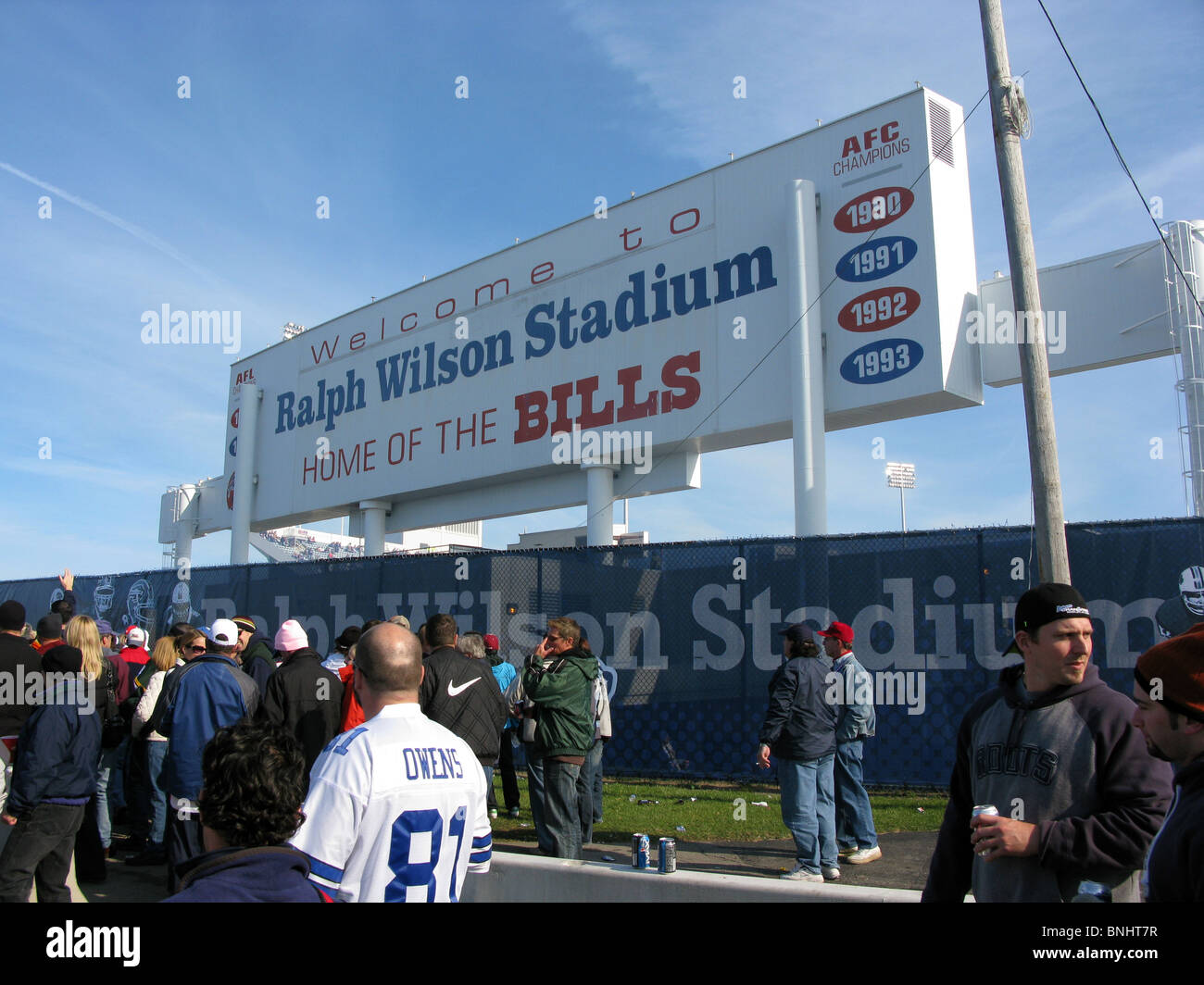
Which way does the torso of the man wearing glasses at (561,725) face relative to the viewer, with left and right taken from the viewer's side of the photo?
facing to the left of the viewer

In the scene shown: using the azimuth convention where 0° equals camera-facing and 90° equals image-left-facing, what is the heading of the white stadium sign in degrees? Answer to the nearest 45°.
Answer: approximately 45°

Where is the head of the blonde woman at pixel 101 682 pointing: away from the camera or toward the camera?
away from the camera

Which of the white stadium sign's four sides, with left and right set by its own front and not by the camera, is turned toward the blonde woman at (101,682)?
front

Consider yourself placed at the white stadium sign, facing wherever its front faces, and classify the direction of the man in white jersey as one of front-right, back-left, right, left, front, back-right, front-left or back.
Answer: front-left

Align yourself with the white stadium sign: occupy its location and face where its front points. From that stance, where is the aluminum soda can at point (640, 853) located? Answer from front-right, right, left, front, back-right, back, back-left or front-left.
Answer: front-left

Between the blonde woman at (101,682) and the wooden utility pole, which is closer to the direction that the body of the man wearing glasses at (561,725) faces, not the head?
the blonde woman

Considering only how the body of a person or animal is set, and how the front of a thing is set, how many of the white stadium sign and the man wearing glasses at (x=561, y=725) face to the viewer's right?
0

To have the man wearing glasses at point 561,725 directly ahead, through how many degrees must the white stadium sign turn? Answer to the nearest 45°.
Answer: approximately 45° to its left

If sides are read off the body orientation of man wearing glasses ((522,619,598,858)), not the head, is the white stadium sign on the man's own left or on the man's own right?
on the man's own right
